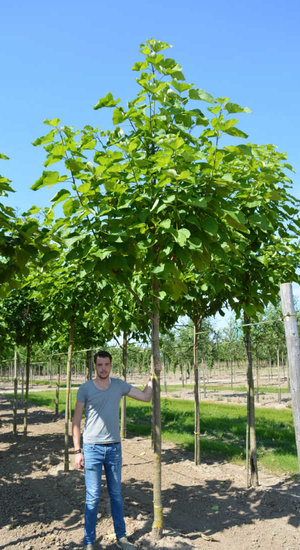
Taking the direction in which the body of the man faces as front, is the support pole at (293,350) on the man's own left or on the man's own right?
on the man's own left

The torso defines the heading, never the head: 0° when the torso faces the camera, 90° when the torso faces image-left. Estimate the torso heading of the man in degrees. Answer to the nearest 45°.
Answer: approximately 0°
